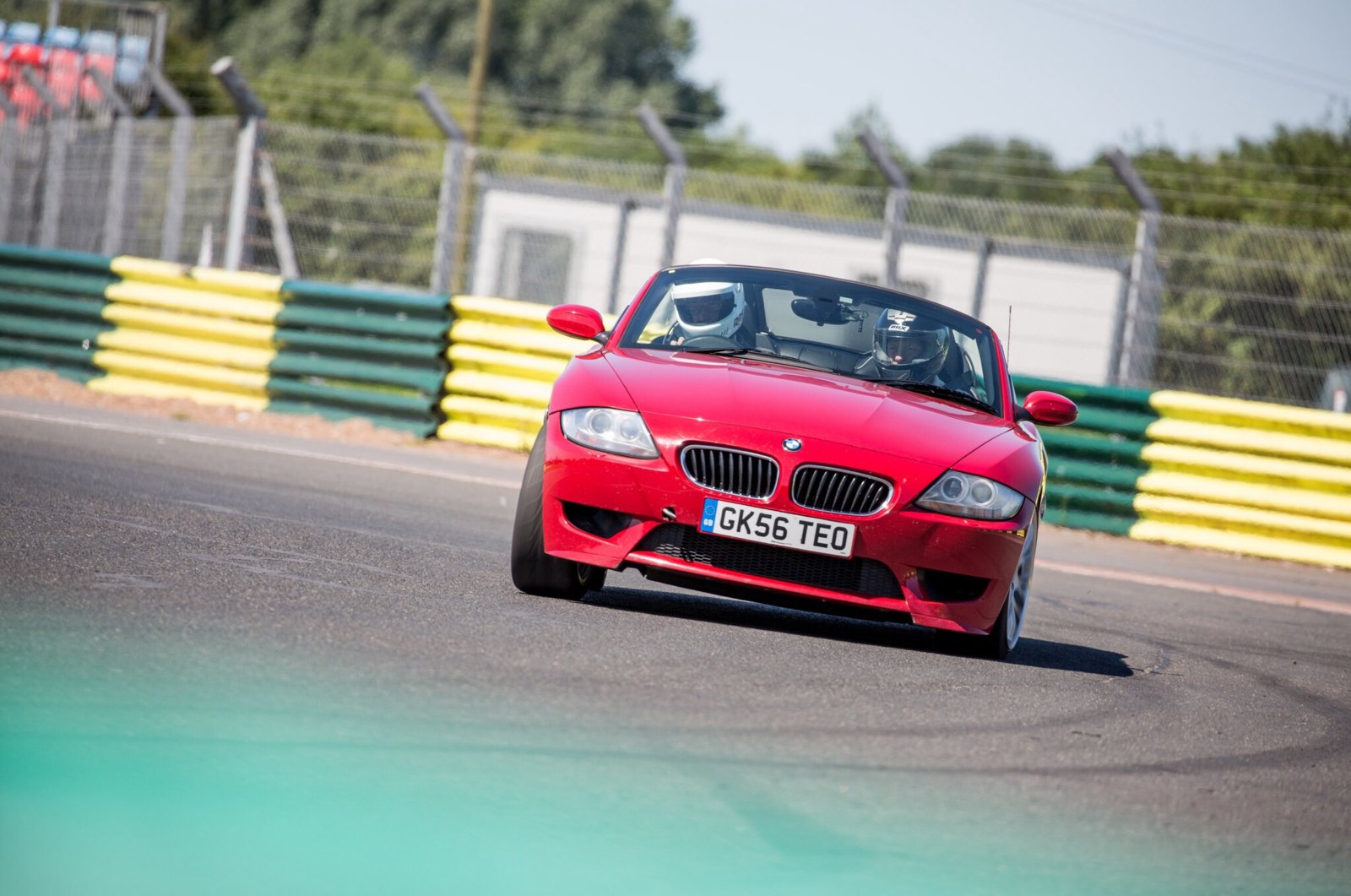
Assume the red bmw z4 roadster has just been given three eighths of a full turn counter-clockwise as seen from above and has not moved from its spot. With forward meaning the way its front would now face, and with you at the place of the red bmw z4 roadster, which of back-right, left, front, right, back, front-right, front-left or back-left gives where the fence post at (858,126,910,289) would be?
front-left

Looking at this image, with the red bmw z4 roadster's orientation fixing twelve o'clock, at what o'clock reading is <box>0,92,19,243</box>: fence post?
The fence post is roughly at 5 o'clock from the red bmw z4 roadster.

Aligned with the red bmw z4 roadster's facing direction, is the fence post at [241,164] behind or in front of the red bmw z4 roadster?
behind

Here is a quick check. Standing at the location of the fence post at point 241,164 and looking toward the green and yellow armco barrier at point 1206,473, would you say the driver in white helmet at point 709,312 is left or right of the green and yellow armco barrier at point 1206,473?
right

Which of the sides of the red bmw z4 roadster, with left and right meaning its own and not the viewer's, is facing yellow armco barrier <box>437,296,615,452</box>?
back

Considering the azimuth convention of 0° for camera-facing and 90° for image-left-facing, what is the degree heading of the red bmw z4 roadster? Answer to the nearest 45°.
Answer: approximately 0°

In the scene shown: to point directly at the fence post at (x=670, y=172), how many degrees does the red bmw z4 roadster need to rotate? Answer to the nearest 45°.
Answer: approximately 180°

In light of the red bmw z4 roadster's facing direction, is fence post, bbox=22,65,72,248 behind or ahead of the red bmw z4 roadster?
behind

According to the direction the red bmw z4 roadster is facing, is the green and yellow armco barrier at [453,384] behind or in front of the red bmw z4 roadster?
behind

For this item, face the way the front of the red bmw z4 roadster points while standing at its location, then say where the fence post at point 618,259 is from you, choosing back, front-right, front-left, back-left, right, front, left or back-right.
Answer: back

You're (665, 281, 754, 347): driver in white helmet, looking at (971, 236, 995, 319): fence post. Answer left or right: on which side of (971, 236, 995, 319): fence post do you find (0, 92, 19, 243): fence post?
left
